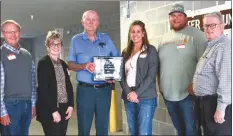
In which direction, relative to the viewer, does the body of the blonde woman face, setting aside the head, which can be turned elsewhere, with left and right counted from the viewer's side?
facing the viewer and to the right of the viewer

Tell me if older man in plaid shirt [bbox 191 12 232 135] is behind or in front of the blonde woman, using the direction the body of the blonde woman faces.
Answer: in front

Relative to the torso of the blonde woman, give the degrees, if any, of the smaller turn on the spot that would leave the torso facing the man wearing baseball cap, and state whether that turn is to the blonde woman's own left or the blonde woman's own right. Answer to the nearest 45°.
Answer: approximately 45° to the blonde woman's own left
